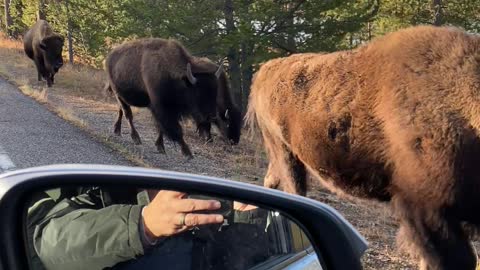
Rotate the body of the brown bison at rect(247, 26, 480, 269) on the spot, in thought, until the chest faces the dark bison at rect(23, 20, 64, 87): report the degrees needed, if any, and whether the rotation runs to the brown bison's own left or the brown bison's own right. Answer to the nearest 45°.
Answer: approximately 180°

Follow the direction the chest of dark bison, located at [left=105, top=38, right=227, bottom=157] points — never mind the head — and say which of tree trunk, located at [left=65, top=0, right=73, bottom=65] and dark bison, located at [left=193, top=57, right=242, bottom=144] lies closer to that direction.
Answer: the dark bison

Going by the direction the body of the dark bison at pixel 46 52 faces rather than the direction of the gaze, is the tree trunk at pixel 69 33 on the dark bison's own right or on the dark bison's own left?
on the dark bison's own left

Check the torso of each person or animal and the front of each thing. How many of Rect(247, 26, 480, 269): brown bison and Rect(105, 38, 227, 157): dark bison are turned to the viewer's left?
0

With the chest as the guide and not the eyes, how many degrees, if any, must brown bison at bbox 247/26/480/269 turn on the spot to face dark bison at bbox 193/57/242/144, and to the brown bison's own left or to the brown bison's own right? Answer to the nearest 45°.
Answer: approximately 180°

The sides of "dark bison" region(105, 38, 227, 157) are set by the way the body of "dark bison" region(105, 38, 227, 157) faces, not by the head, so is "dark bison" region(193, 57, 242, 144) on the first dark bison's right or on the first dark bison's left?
on the first dark bison's left

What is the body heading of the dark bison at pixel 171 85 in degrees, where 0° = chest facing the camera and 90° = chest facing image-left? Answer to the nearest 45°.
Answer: approximately 315°

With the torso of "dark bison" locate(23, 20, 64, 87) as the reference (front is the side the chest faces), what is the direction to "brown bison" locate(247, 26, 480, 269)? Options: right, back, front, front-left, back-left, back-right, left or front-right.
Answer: front-right

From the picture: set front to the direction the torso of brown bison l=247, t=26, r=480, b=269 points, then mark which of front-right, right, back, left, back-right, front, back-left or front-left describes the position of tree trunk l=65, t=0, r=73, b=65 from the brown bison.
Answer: back

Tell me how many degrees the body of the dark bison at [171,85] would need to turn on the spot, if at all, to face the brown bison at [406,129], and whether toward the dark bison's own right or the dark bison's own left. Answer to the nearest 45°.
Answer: approximately 45° to the dark bison's own right

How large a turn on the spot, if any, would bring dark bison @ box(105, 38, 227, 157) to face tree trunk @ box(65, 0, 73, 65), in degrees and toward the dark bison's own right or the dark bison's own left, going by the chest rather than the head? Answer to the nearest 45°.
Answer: approximately 135° to the dark bison's own left
